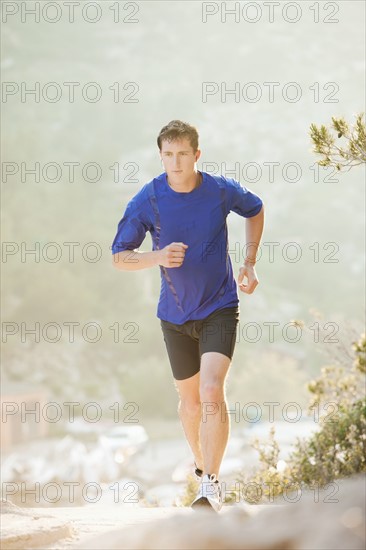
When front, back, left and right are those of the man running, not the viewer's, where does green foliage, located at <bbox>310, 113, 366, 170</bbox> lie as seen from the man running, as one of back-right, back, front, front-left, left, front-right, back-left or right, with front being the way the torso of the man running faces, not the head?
back-left

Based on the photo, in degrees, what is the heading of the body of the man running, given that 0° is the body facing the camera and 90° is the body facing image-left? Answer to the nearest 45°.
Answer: approximately 0°
